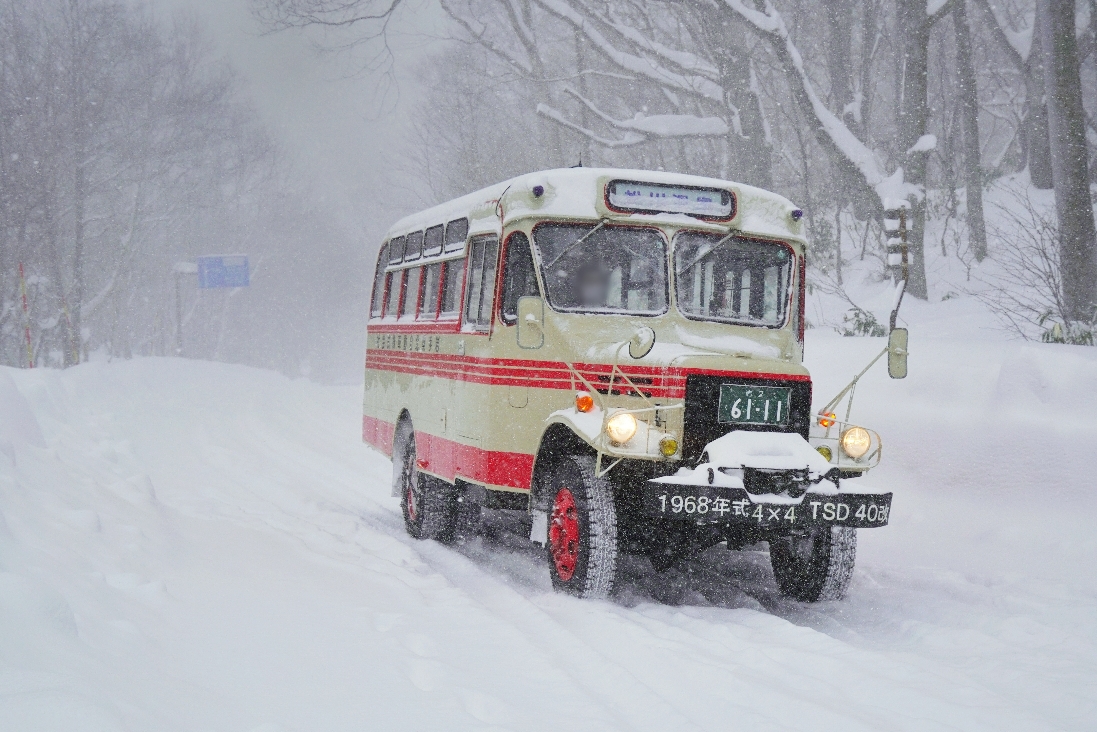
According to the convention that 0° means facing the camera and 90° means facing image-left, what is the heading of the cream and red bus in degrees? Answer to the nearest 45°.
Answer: approximately 315°
